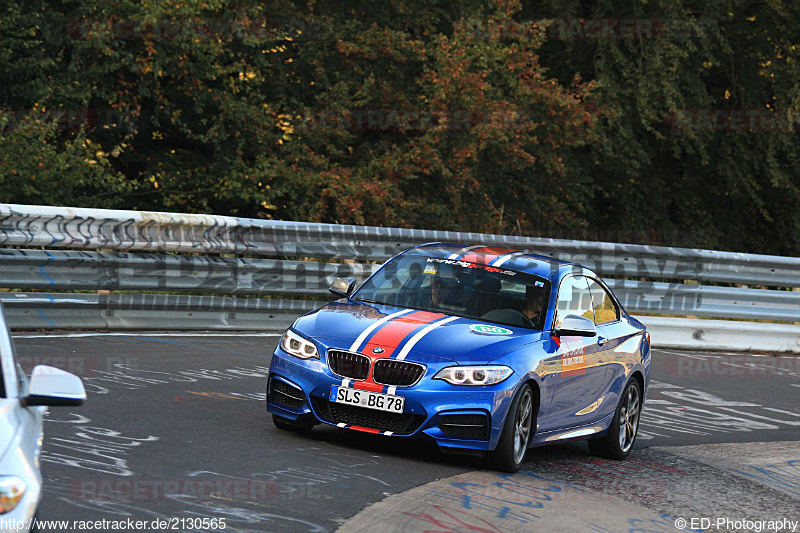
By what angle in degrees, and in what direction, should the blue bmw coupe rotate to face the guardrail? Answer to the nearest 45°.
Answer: approximately 90° to its right

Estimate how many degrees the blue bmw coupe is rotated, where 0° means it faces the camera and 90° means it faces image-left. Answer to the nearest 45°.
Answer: approximately 45°
